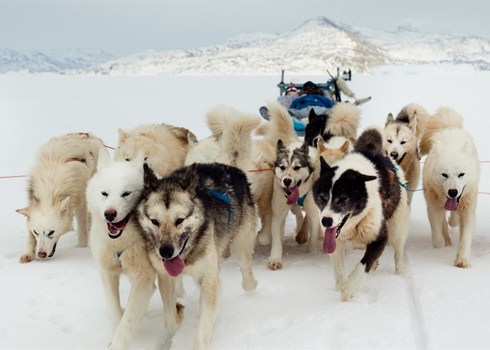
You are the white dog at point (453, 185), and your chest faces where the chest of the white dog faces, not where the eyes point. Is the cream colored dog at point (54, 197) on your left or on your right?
on your right

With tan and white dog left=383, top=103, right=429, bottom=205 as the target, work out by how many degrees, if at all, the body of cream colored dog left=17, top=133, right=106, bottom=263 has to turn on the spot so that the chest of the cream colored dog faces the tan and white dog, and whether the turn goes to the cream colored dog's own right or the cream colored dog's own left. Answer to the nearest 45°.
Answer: approximately 135° to the cream colored dog's own left

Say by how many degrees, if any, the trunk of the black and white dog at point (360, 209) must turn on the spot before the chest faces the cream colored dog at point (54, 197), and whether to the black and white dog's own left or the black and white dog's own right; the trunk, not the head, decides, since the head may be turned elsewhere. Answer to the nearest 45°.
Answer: approximately 45° to the black and white dog's own right

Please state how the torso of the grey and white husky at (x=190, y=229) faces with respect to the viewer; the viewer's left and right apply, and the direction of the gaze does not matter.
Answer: facing the viewer and to the left of the viewer

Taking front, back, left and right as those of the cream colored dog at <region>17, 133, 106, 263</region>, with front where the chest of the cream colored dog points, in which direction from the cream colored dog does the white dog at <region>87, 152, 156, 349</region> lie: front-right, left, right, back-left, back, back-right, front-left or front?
front-left

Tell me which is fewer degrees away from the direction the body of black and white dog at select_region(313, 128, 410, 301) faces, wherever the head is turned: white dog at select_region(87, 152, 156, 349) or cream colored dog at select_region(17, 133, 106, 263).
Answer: the white dog

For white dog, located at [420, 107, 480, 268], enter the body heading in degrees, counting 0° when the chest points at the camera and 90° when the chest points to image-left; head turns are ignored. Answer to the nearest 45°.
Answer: approximately 0°

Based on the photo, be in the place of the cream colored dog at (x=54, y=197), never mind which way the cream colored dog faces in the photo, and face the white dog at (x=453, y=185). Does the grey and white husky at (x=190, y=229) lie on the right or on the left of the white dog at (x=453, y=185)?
right

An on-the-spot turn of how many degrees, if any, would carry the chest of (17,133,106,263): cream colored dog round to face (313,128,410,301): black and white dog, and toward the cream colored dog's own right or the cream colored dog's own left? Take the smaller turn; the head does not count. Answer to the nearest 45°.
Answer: approximately 90° to the cream colored dog's own left

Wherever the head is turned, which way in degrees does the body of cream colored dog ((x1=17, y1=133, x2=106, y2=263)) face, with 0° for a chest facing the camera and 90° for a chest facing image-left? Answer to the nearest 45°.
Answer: approximately 45°

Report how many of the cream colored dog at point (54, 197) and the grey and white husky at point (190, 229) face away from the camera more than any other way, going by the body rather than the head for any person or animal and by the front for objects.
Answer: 0

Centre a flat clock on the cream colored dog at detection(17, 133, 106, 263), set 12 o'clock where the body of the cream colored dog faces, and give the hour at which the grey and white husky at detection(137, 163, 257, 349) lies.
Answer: The grey and white husky is roughly at 10 o'clock from the cream colored dog.
